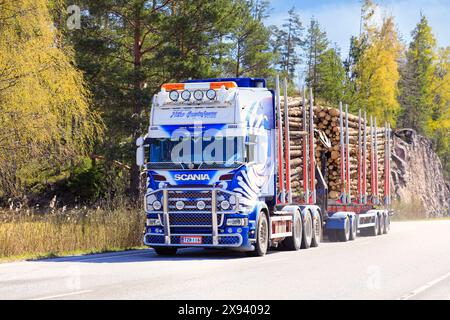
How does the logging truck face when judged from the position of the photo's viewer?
facing the viewer and to the left of the viewer

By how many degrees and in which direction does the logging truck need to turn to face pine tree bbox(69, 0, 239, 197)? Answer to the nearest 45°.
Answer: approximately 135° to its right
